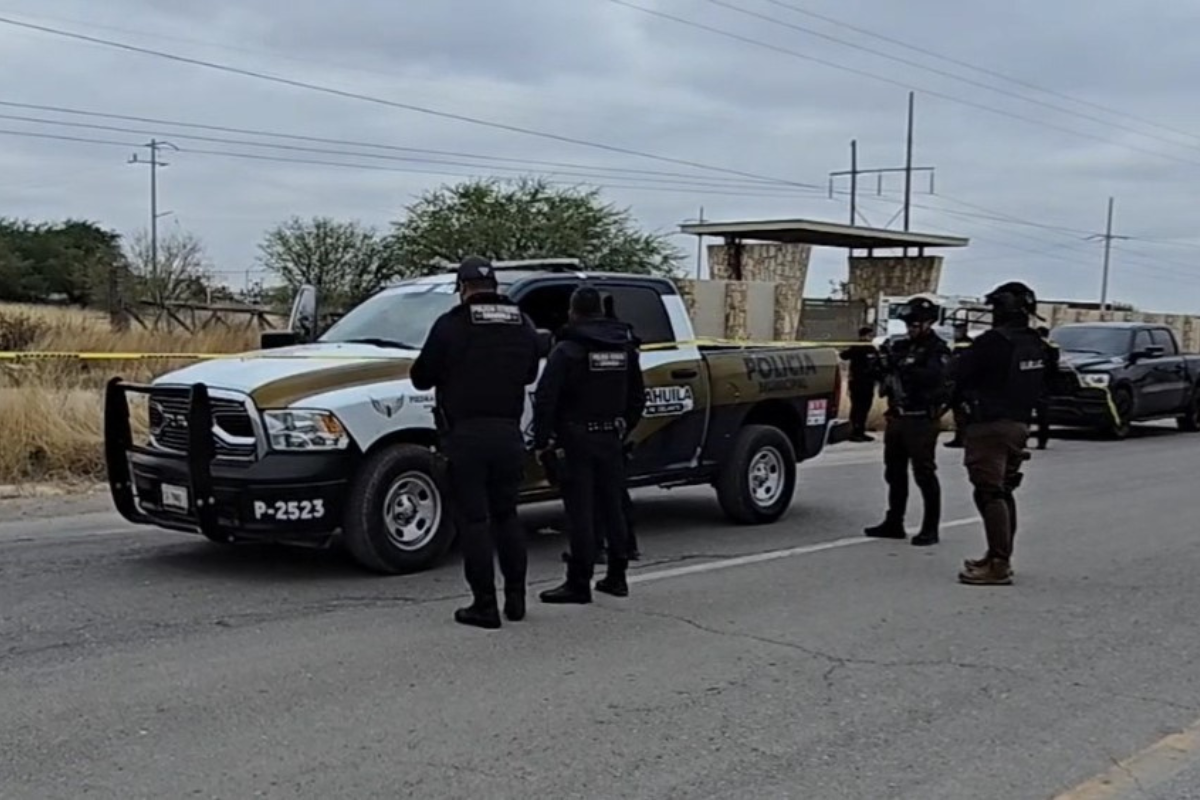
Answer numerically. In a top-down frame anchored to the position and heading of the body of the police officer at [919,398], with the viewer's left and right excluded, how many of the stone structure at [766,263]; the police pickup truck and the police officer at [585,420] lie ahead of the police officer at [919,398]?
2

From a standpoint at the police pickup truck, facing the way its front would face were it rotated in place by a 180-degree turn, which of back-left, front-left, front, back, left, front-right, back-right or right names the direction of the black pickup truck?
front

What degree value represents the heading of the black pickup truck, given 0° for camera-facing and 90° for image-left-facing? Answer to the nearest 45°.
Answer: approximately 45°

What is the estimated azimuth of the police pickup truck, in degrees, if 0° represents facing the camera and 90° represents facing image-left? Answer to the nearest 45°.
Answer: approximately 45°

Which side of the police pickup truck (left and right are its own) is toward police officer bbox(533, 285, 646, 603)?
left

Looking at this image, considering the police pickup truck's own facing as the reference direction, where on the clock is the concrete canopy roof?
The concrete canopy roof is roughly at 5 o'clock from the police pickup truck.

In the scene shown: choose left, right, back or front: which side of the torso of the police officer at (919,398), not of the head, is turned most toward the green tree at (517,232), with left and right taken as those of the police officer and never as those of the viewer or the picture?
right

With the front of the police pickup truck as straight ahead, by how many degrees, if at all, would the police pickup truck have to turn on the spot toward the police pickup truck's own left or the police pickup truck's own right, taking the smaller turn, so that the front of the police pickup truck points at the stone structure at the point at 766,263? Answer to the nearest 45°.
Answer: approximately 135° to the police pickup truck's own right

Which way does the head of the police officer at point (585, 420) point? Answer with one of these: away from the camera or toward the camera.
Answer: away from the camera

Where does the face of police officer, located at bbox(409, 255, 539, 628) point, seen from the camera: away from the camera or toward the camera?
away from the camera

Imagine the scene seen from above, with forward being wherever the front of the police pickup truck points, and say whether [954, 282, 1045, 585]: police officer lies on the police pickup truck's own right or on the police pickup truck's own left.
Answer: on the police pickup truck's own left

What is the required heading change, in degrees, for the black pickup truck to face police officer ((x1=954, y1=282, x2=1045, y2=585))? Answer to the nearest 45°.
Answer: approximately 45° to its left

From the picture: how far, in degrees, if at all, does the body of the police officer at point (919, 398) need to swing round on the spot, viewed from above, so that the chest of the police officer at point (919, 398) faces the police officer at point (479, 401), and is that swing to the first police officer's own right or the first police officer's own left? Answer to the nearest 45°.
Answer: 0° — they already face them

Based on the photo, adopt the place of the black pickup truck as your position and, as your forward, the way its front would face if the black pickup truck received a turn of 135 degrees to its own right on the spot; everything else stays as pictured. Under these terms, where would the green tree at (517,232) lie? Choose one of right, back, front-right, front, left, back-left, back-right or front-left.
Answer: front-left
